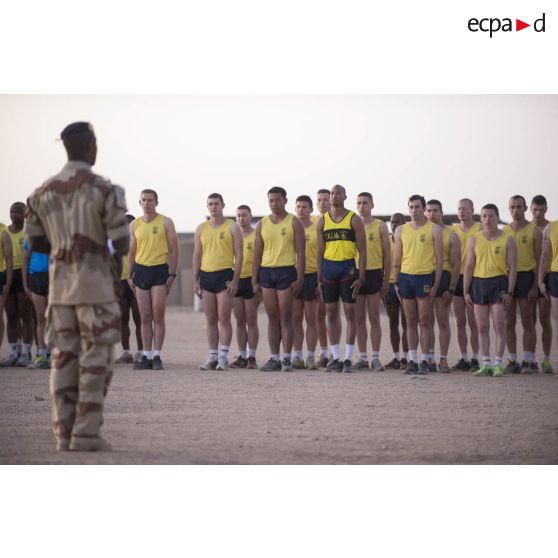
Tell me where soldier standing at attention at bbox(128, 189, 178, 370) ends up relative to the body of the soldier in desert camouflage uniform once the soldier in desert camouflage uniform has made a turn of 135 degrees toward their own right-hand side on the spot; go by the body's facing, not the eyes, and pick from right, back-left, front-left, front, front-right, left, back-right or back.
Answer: back

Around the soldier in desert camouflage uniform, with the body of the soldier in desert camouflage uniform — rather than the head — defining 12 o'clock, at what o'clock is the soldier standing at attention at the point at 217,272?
The soldier standing at attention is roughly at 11 o'clock from the soldier in desert camouflage uniform.

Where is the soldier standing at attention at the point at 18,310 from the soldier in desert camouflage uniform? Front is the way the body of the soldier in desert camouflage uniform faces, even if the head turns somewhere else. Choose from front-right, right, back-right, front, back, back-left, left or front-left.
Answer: front-left

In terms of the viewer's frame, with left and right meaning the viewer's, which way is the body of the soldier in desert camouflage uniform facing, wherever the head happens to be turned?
facing away from the viewer and to the right of the viewer
